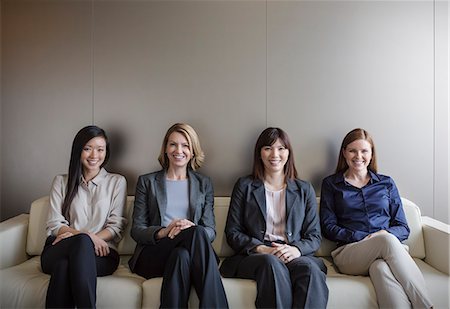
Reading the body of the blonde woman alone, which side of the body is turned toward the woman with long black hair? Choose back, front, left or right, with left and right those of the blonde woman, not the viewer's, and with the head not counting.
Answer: right

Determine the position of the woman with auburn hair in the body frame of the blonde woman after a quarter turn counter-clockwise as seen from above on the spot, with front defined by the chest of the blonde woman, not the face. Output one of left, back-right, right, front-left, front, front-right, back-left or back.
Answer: front

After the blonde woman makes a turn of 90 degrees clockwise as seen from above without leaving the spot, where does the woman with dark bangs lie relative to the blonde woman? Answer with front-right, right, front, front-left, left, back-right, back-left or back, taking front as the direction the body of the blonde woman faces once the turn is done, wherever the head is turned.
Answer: back

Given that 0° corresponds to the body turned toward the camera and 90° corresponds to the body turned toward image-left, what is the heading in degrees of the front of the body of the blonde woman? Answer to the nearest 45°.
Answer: approximately 0°
